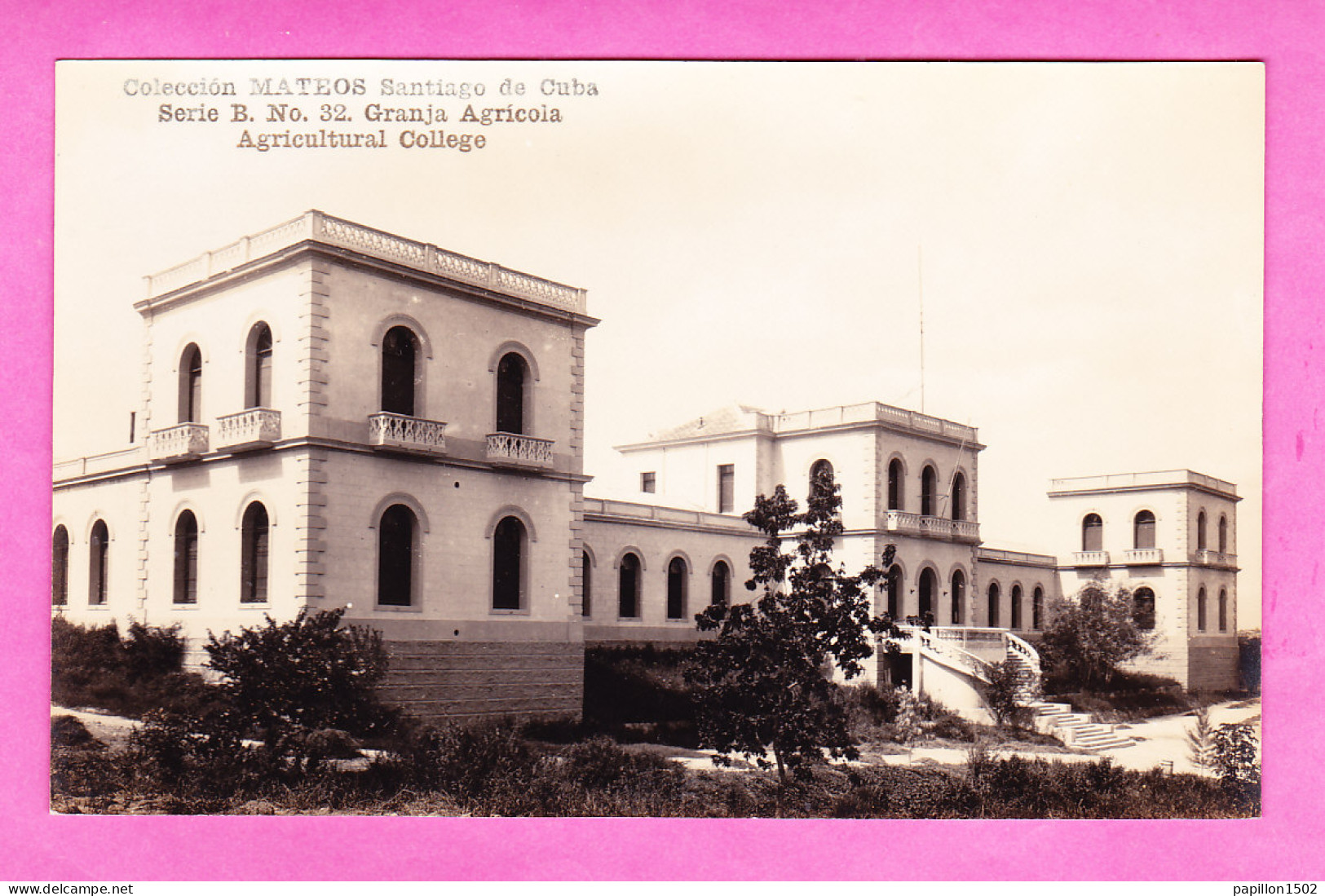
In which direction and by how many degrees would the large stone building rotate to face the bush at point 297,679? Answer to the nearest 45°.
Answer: approximately 45° to its right

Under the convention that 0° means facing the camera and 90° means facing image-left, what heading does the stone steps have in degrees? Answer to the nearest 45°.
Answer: approximately 315°

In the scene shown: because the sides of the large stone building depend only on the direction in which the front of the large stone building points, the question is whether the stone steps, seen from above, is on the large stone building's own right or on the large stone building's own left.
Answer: on the large stone building's own left

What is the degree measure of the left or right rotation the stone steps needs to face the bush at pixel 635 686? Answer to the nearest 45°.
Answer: approximately 135° to its right

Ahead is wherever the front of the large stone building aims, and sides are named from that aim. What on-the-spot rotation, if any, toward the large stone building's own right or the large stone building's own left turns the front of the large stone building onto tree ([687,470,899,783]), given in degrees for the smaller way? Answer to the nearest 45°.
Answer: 0° — it already faces it

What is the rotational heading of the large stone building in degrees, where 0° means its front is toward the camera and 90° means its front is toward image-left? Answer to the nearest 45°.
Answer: approximately 315°
